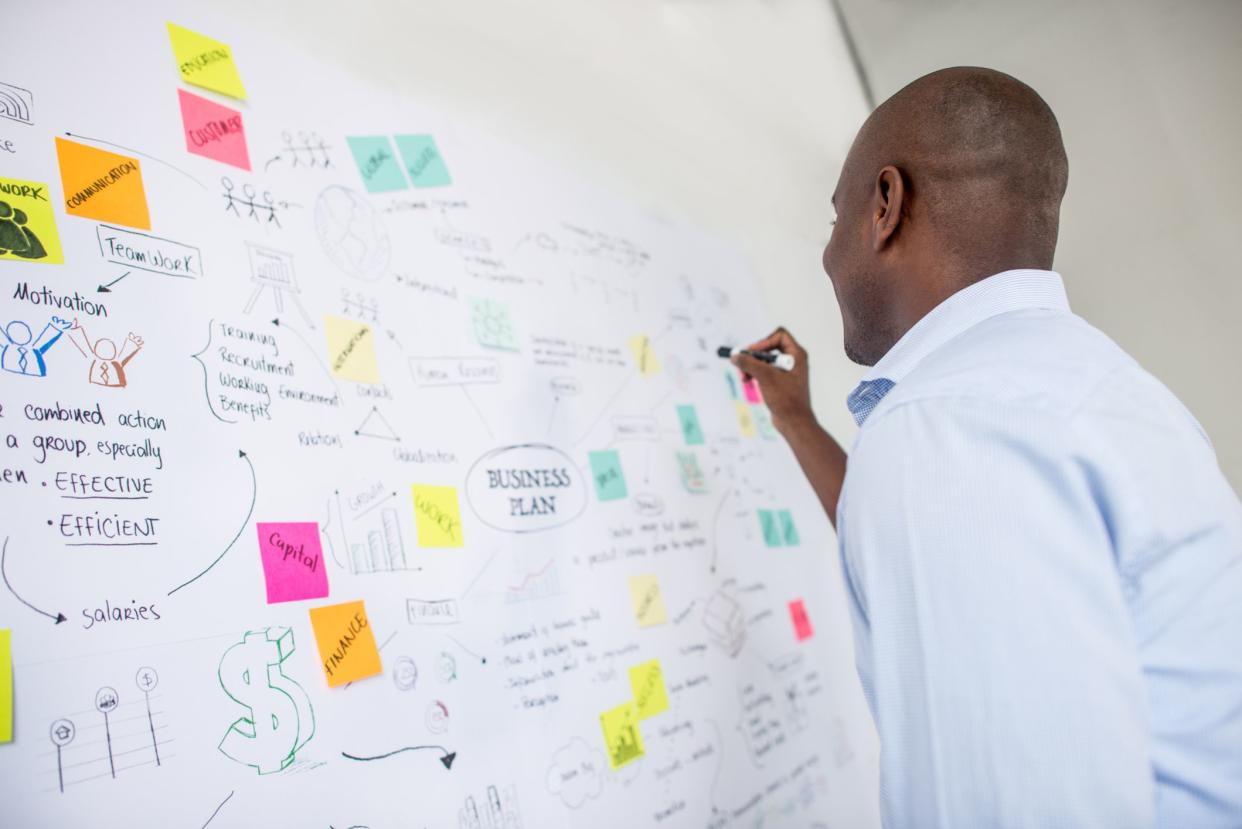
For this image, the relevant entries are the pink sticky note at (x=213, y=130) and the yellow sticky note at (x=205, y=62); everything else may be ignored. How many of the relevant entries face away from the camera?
0

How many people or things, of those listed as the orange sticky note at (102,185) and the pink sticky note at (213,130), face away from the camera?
0

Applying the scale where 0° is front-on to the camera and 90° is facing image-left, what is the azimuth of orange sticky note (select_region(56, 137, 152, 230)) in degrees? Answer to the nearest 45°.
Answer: approximately 315°

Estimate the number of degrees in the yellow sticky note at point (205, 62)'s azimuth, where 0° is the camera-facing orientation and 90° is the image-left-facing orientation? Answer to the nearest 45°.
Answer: approximately 315°

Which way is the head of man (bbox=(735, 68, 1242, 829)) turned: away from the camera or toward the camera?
away from the camera

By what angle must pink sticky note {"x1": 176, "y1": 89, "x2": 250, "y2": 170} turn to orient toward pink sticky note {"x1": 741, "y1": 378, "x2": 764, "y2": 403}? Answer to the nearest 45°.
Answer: approximately 90° to its left

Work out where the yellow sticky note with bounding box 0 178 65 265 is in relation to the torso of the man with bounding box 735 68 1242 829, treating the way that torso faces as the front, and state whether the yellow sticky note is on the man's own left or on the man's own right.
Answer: on the man's own left
